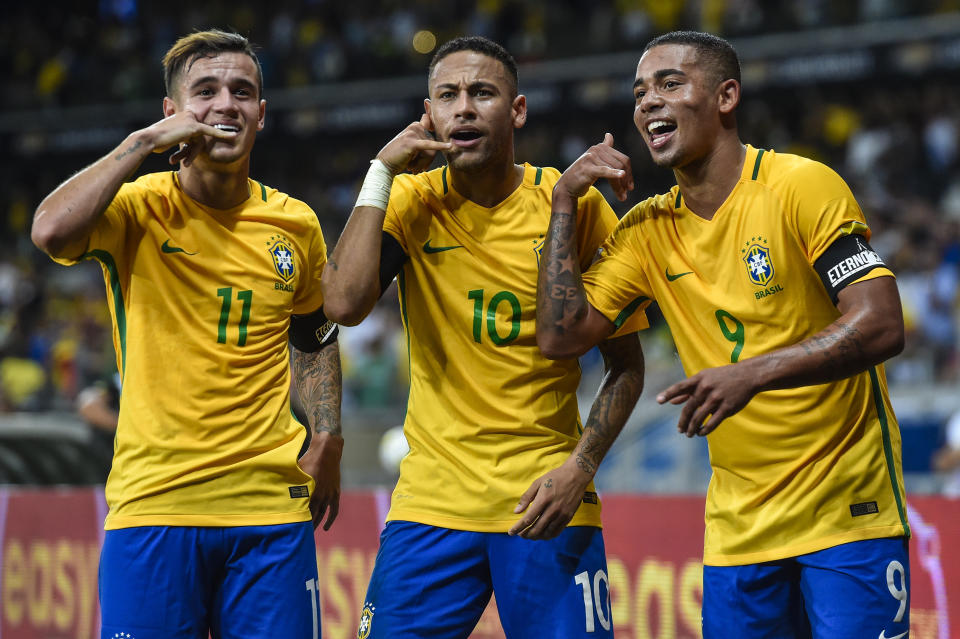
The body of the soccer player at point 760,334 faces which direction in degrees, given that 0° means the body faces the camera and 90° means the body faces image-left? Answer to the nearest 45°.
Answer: approximately 45°

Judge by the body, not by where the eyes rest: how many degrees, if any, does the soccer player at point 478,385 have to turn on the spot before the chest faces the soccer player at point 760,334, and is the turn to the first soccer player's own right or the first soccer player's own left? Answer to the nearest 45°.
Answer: approximately 90° to the first soccer player's own left

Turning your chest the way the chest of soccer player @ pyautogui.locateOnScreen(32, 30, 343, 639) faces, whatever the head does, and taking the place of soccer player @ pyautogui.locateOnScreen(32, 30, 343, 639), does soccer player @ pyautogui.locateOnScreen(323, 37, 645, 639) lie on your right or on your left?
on your left

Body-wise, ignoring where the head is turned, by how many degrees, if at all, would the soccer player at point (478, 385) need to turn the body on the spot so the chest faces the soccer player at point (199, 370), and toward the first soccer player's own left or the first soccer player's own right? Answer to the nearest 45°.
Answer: approximately 90° to the first soccer player's own right

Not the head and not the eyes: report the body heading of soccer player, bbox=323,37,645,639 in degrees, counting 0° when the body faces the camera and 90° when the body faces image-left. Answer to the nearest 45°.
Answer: approximately 0°

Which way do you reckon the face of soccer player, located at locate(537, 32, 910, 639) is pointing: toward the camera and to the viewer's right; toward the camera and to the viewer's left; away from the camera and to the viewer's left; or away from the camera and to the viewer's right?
toward the camera and to the viewer's left

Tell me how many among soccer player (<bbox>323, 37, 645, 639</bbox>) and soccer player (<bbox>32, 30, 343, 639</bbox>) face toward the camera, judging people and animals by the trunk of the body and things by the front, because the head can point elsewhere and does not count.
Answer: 2

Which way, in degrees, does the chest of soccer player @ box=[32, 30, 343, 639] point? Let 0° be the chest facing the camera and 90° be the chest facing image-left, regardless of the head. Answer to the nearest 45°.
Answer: approximately 0°
